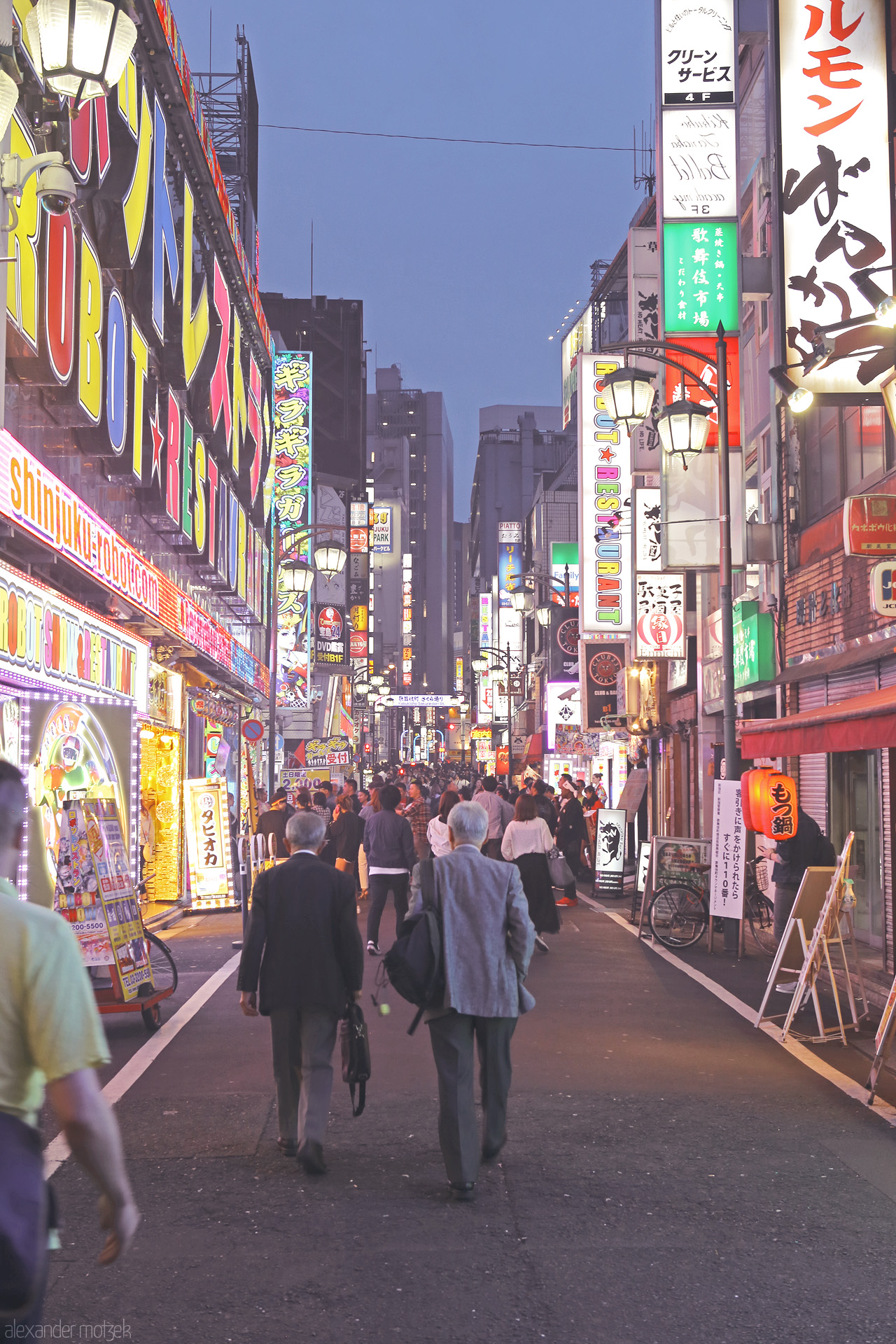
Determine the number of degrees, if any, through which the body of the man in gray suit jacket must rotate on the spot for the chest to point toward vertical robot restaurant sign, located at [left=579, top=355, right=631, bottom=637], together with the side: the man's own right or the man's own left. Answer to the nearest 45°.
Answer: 0° — they already face it

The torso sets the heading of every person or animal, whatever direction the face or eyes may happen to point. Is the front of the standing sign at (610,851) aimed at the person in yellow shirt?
yes

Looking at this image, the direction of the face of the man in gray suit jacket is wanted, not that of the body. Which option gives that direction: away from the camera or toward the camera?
away from the camera

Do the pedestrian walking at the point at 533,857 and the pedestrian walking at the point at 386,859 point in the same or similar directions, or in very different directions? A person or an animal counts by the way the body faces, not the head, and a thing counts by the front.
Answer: same or similar directions

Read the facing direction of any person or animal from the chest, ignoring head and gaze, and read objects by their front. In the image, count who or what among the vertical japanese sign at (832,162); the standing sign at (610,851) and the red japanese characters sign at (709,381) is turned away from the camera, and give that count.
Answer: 0

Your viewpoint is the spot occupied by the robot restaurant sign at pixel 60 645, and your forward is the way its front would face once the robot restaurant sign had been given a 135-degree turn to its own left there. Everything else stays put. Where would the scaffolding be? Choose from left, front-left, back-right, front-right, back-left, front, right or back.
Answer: front

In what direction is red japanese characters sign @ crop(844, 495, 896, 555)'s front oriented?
toward the camera

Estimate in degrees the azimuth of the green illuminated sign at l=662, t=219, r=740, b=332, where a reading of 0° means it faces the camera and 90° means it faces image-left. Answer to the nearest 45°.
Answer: approximately 0°

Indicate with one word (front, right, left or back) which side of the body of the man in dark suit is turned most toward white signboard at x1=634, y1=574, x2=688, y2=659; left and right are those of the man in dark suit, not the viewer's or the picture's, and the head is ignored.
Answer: front

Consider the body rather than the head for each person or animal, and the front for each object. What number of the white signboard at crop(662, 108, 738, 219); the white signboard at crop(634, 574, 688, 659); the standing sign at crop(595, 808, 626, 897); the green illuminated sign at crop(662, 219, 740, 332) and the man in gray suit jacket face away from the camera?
1

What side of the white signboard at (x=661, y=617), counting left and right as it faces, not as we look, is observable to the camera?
front

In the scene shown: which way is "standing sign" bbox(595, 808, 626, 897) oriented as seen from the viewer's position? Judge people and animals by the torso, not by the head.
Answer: toward the camera

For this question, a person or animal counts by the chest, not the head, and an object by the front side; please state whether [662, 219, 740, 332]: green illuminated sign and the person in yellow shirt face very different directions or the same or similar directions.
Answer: very different directions

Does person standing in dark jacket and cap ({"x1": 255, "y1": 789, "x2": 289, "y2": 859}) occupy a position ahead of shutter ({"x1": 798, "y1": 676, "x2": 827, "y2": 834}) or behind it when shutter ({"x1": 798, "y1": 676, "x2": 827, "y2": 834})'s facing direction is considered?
ahead

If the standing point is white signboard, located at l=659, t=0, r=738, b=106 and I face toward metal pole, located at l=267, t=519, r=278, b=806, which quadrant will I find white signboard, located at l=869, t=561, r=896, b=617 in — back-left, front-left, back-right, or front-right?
back-left

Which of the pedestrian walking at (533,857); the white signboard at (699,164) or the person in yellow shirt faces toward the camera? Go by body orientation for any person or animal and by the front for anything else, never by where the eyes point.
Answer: the white signboard
